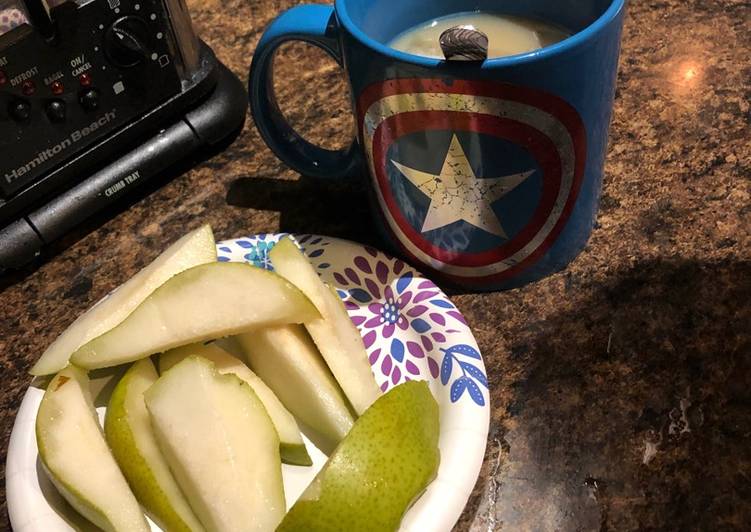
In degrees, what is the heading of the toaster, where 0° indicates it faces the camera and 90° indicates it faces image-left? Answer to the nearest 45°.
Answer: approximately 315°

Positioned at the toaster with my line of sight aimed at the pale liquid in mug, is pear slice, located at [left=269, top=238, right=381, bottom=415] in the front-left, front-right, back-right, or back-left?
front-right
